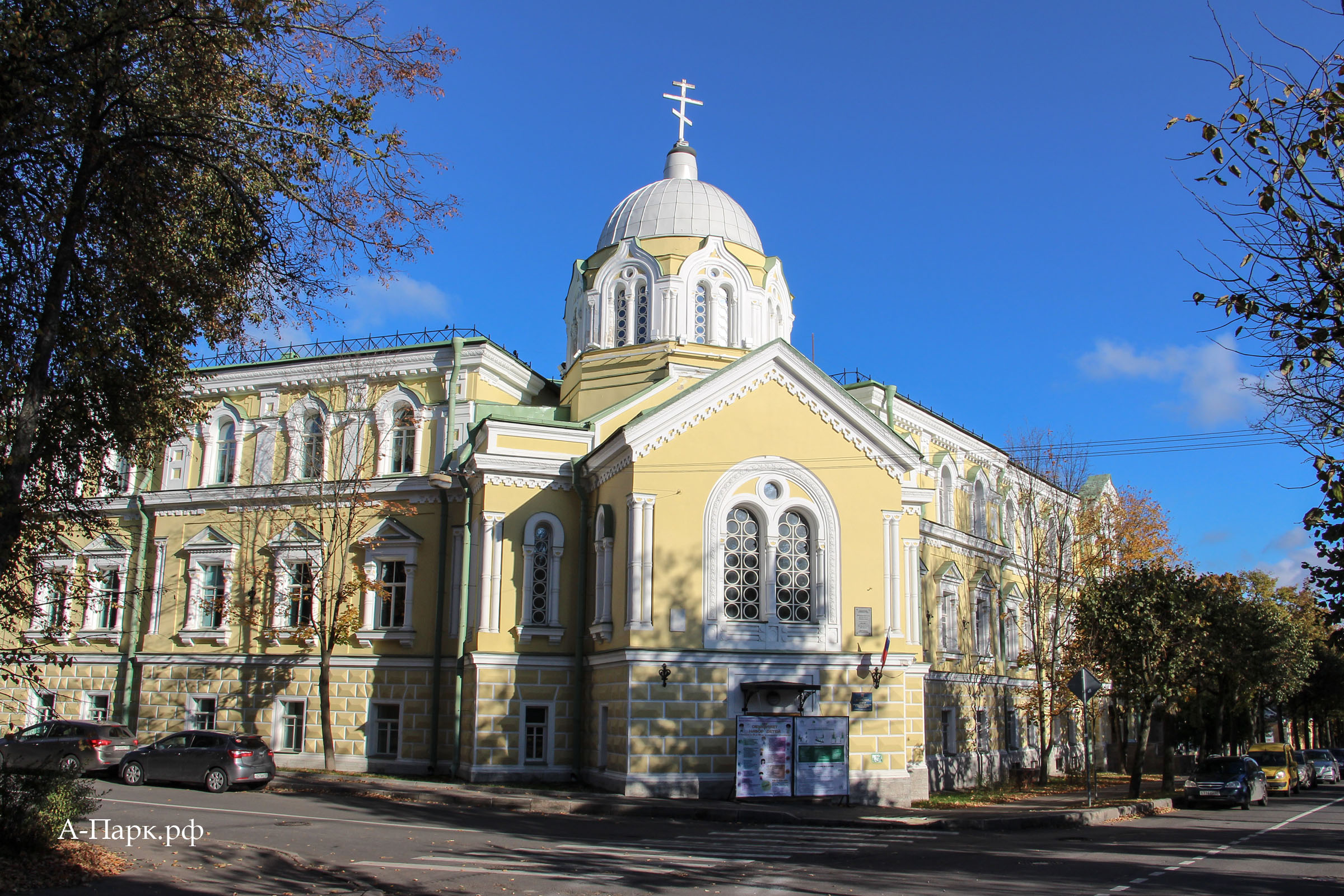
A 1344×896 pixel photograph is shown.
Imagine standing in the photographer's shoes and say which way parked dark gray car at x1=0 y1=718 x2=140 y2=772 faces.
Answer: facing away from the viewer and to the left of the viewer

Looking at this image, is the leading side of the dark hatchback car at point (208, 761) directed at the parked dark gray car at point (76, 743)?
yes

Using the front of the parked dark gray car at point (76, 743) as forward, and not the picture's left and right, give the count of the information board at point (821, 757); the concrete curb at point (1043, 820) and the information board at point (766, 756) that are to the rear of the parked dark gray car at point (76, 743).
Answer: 3

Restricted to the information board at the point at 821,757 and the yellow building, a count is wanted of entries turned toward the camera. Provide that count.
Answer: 2

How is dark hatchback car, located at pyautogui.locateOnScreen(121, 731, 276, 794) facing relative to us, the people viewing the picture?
facing away from the viewer and to the left of the viewer

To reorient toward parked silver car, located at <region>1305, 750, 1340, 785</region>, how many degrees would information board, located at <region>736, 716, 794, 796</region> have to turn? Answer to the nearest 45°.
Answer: approximately 135° to its left

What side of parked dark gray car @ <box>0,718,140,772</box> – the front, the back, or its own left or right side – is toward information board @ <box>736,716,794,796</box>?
back

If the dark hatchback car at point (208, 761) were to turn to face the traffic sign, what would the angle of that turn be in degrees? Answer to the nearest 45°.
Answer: approximately 180°

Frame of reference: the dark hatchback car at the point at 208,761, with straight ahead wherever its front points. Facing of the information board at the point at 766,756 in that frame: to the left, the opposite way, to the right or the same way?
to the left

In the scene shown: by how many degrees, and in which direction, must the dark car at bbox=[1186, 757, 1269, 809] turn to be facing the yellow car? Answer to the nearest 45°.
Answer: approximately 135° to its right

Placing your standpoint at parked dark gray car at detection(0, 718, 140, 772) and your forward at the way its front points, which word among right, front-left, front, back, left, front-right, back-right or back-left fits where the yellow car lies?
back-right
